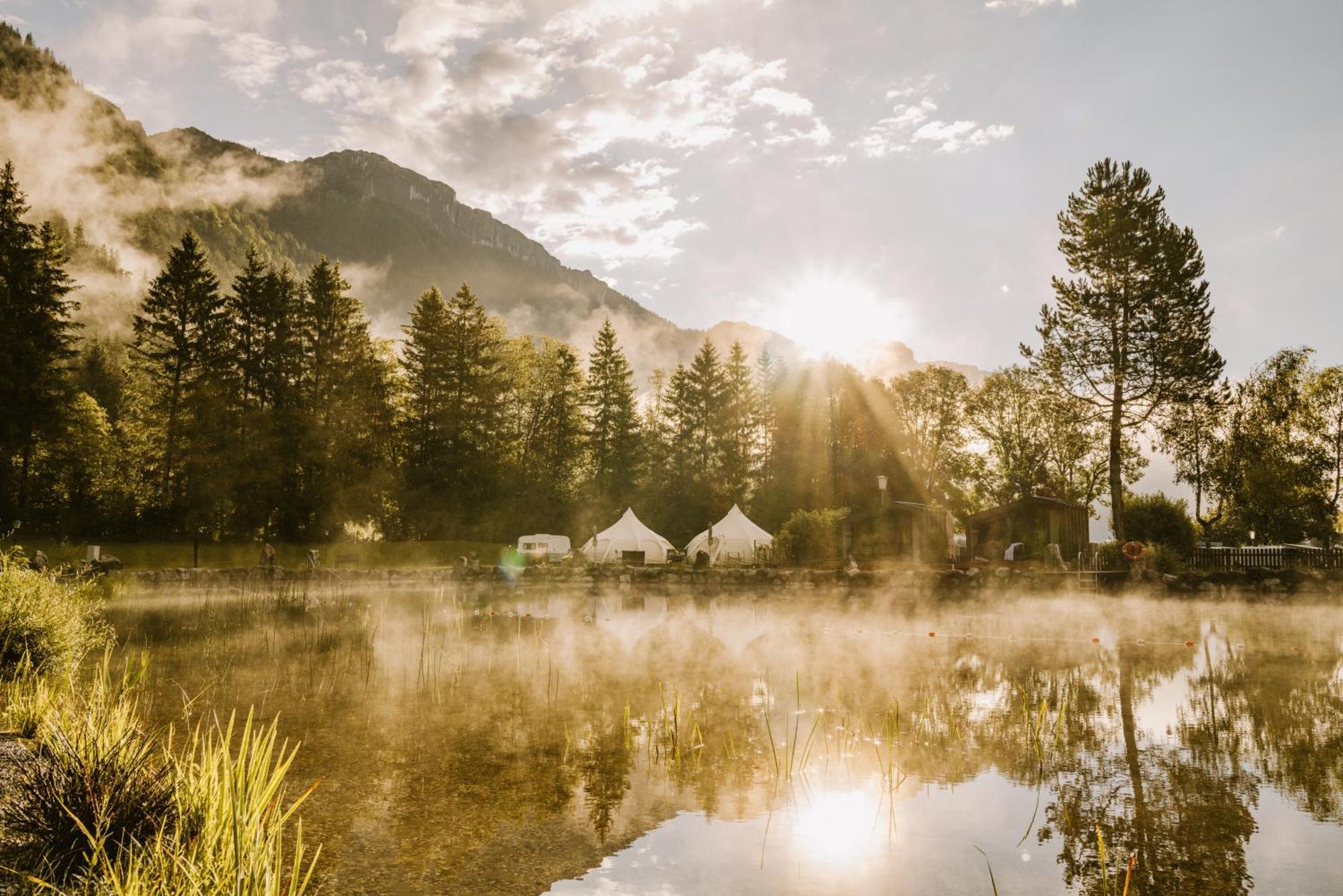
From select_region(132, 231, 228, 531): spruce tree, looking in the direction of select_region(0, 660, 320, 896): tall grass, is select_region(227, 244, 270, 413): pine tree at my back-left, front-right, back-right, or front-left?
back-left

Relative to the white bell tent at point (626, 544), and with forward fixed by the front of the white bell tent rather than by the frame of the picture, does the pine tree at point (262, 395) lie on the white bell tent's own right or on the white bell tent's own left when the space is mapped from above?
on the white bell tent's own right

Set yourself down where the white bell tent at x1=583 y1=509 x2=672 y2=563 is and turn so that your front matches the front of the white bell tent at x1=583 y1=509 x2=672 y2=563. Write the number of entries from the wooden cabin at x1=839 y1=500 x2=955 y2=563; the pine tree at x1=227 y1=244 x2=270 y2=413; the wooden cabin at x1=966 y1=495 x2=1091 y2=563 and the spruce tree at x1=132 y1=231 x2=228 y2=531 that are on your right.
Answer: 2

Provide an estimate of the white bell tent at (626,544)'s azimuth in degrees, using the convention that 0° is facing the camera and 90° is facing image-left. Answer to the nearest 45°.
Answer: approximately 0°

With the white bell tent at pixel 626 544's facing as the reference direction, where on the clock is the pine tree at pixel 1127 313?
The pine tree is roughly at 10 o'clock from the white bell tent.

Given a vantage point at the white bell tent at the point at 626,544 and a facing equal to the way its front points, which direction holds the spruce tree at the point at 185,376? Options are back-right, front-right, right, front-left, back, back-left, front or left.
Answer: right

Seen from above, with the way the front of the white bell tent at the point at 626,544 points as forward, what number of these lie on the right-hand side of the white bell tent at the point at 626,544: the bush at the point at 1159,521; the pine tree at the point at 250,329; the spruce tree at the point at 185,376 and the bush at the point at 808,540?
2

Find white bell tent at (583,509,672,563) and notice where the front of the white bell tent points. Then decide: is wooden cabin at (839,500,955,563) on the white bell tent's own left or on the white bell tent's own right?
on the white bell tent's own left

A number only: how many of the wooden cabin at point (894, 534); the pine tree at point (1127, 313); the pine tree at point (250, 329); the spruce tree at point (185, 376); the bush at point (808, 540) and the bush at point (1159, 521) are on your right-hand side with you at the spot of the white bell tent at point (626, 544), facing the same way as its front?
2

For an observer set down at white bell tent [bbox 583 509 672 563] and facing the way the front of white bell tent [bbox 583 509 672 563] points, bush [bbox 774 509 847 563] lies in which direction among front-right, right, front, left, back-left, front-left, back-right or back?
front-left

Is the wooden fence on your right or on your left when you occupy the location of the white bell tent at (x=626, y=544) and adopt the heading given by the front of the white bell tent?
on your left
